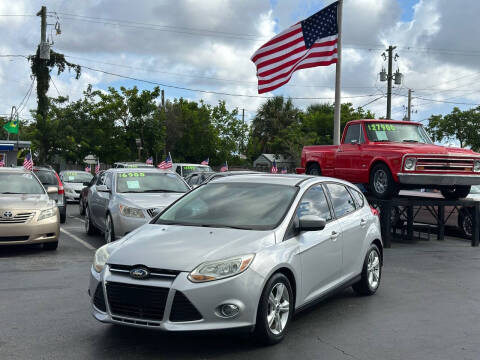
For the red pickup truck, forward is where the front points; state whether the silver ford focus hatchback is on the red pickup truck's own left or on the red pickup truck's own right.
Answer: on the red pickup truck's own right

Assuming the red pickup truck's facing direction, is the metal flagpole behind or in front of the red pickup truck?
behind

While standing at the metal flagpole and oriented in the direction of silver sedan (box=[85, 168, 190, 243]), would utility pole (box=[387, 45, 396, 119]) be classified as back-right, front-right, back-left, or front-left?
back-right

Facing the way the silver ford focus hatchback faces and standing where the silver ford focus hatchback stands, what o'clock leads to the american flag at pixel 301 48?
The american flag is roughly at 5 o'clock from the silver ford focus hatchback.

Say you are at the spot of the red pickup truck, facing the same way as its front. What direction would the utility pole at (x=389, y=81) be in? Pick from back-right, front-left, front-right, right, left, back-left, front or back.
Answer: back-left

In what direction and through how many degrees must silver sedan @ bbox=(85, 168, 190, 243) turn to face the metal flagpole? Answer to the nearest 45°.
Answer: approximately 90° to its left

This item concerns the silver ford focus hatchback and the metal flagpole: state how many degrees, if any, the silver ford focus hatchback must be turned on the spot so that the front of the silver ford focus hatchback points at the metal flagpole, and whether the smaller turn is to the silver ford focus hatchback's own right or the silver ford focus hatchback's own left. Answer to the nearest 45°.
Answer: approximately 135° to the silver ford focus hatchback's own right

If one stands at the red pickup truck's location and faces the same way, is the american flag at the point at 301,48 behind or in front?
behind

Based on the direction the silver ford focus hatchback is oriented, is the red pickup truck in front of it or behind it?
behind

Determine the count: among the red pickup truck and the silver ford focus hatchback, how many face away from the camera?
0
